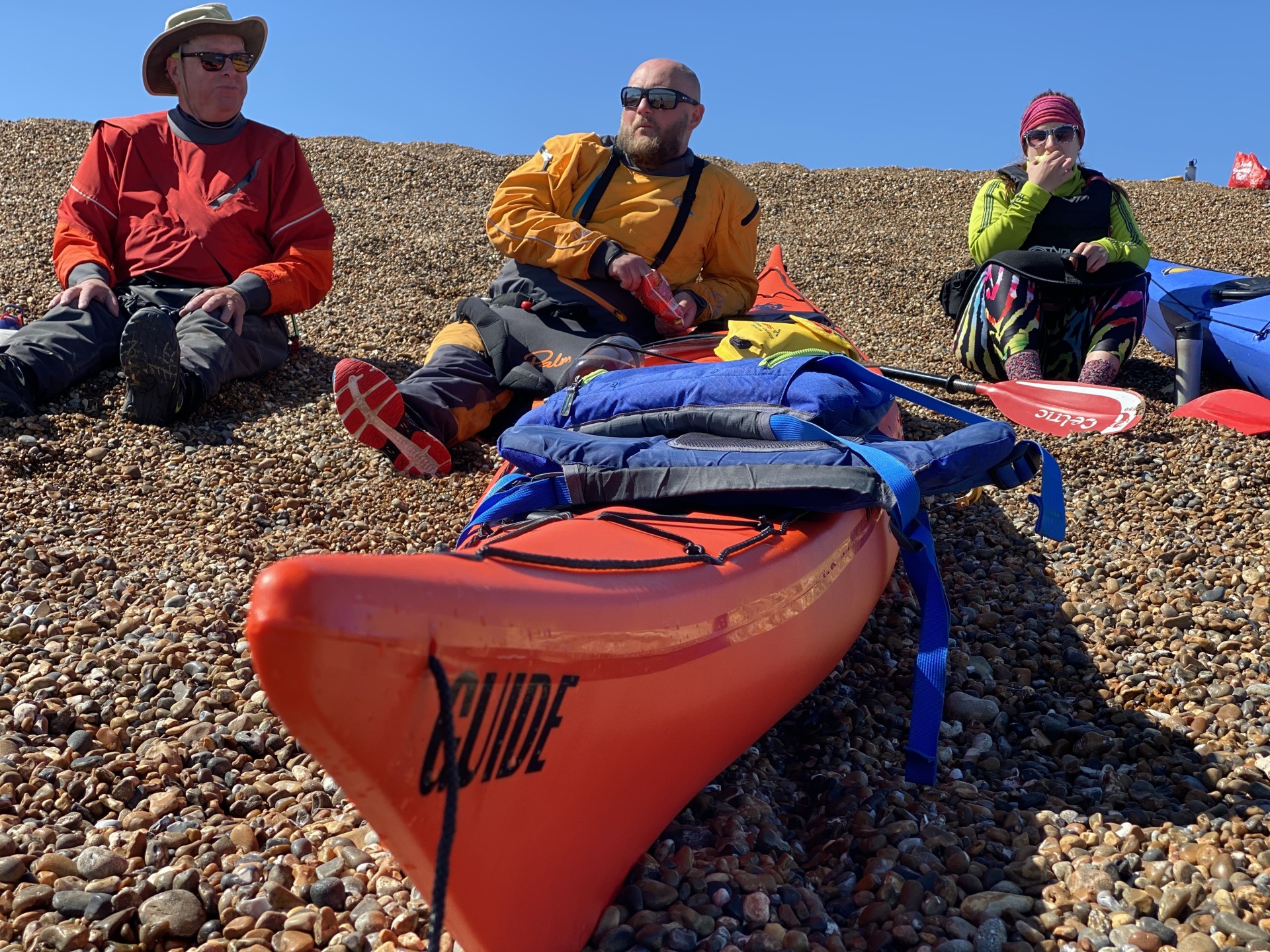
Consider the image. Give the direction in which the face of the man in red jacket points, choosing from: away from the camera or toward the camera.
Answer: toward the camera

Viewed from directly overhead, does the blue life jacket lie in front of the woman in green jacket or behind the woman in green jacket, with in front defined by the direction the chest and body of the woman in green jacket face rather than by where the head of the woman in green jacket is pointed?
in front

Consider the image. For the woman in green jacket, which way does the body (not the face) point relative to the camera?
toward the camera

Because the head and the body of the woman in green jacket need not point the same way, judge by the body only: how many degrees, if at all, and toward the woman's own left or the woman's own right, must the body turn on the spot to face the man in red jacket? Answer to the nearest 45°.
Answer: approximately 45° to the woman's own right

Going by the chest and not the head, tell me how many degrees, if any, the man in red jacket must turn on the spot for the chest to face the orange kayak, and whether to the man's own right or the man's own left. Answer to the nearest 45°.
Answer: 0° — they already face it

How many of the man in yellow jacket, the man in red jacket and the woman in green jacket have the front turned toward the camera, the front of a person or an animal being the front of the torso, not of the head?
3

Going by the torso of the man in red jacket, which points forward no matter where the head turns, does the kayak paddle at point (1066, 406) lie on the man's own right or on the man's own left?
on the man's own left

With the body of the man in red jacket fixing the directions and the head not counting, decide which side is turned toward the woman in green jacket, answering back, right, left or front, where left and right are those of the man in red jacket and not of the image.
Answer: left
